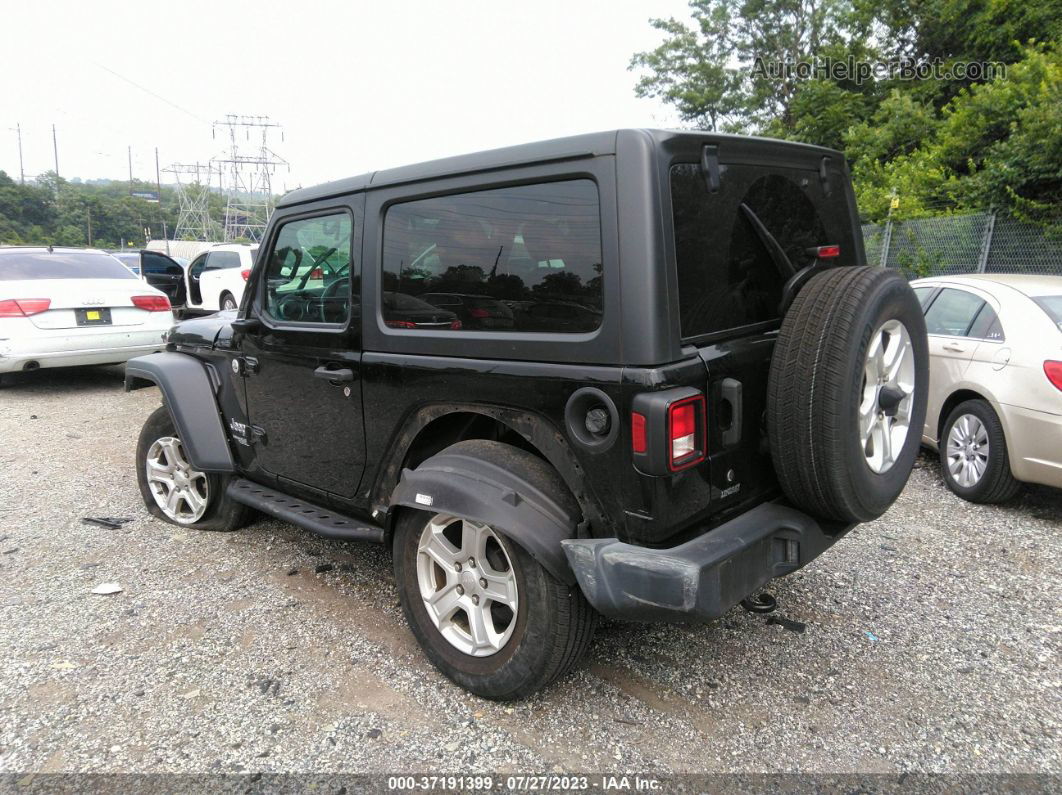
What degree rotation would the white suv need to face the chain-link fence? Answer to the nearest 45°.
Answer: approximately 180°

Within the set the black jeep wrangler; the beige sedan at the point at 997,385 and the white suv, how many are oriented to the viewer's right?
0

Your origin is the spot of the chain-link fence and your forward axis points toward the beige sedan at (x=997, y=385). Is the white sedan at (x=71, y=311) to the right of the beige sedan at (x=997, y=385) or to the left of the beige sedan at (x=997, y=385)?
right

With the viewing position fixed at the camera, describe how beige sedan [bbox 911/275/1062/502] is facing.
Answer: facing away from the viewer and to the left of the viewer

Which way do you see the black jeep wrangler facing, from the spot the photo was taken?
facing away from the viewer and to the left of the viewer

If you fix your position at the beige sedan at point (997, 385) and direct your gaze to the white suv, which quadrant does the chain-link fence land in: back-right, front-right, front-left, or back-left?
front-right

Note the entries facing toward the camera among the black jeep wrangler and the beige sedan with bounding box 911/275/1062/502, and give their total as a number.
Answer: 0

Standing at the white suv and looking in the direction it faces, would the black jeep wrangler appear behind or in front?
behind

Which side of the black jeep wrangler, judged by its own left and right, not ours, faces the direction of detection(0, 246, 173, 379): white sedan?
front

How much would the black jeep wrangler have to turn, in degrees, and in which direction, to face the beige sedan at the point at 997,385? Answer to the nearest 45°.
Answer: approximately 90° to its right

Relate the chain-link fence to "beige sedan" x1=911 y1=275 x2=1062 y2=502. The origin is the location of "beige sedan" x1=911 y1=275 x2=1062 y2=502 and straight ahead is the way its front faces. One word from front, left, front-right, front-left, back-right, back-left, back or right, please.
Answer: front-right

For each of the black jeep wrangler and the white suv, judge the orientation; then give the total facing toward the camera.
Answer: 0

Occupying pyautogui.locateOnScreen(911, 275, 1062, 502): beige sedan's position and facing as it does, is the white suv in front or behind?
in front

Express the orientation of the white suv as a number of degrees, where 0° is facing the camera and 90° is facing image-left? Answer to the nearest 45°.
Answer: approximately 135°
